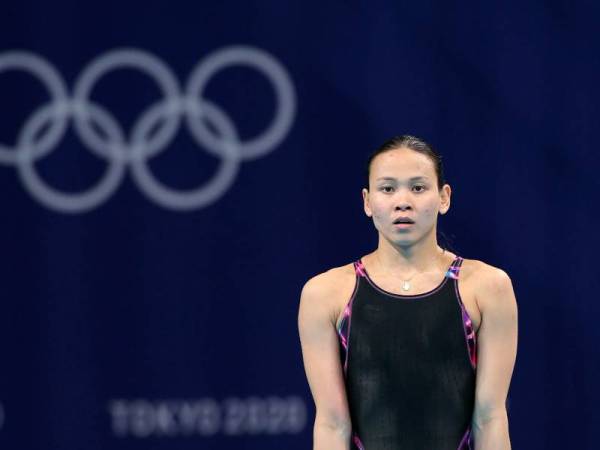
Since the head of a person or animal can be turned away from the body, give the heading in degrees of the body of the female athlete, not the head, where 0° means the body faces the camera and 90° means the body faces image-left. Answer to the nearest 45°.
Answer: approximately 0°
